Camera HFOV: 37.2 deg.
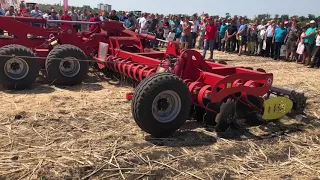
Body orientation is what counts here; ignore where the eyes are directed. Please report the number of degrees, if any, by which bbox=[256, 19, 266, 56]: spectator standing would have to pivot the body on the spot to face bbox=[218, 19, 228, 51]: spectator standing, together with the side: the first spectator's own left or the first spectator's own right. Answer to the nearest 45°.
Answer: approximately 90° to the first spectator's own right

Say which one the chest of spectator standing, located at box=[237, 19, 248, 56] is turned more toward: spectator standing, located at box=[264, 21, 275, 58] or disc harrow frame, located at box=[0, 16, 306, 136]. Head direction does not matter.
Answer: the disc harrow frame

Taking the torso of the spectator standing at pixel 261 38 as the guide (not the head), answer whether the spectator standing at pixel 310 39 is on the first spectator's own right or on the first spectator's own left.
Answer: on the first spectator's own left

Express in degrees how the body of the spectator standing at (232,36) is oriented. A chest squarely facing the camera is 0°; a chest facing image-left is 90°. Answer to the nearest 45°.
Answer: approximately 45°

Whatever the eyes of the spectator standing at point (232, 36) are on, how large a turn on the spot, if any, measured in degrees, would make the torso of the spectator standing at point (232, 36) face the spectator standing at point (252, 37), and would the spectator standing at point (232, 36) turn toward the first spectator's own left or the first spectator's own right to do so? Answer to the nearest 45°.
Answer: approximately 90° to the first spectator's own left

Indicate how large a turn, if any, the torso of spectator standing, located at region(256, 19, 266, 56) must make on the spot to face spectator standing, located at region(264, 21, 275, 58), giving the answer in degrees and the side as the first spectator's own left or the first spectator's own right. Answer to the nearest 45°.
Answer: approximately 90° to the first spectator's own left

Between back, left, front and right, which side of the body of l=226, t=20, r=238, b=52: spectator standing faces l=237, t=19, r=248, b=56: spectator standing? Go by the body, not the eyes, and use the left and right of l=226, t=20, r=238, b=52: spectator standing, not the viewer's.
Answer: left

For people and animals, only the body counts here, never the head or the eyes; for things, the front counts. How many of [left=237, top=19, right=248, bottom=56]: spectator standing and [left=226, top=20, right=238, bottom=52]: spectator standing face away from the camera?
0

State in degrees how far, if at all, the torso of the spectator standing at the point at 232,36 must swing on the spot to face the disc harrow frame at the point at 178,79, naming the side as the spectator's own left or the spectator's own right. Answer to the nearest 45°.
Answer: approximately 45° to the spectator's own left

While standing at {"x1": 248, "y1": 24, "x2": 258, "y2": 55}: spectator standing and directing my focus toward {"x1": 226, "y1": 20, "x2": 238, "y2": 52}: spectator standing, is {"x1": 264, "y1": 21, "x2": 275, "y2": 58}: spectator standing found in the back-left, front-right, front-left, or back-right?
back-left
